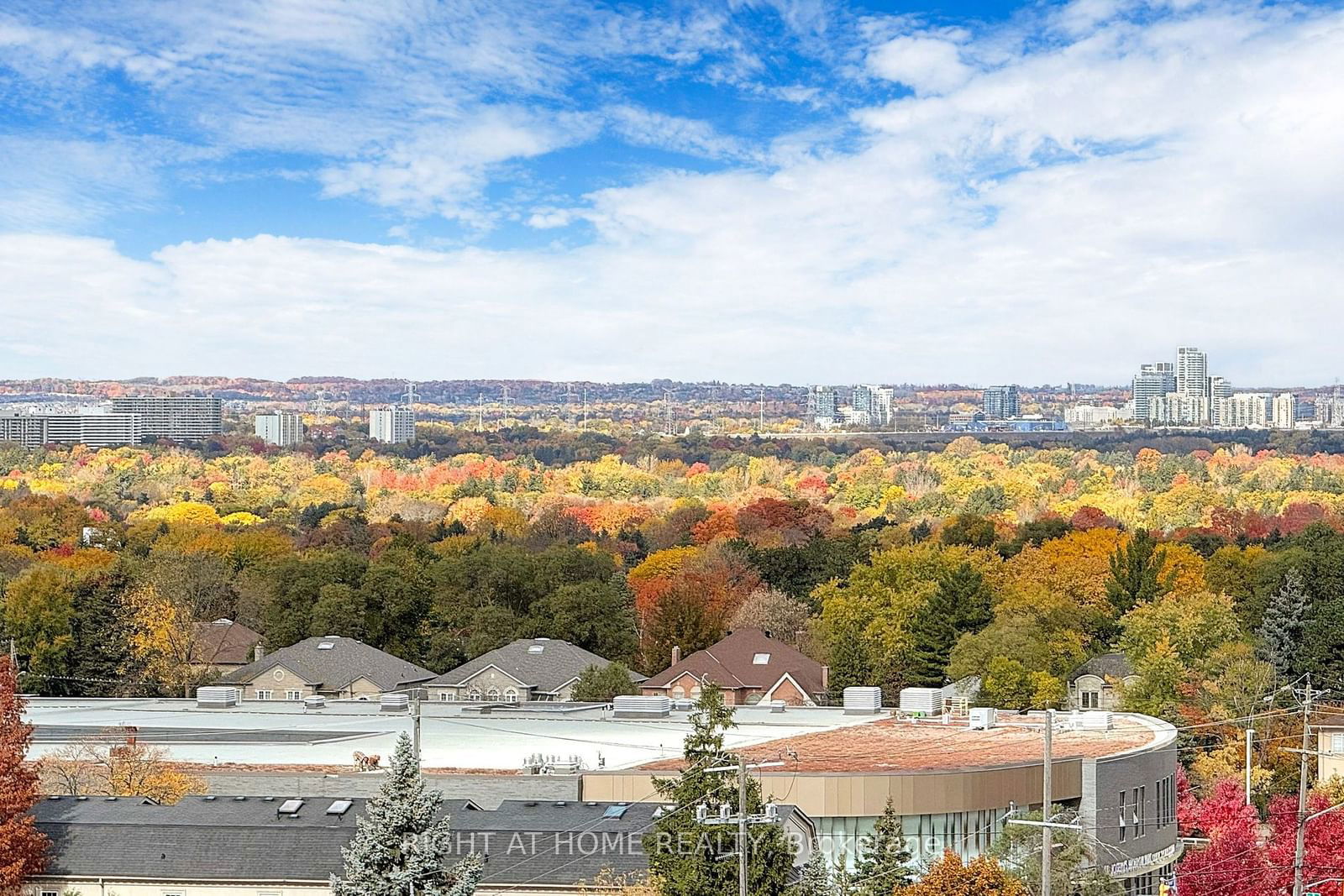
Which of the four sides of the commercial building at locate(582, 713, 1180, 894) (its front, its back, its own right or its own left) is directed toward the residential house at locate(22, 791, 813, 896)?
right

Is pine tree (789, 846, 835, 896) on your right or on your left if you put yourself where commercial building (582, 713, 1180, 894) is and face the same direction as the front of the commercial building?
on your right

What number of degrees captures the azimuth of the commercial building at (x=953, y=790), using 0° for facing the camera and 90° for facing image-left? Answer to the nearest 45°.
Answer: approximately 315°

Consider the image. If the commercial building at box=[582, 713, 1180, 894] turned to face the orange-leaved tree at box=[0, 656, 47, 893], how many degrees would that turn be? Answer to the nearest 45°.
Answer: approximately 90° to its right

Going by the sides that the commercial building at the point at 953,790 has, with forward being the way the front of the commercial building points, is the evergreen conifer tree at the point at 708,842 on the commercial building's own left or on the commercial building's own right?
on the commercial building's own right

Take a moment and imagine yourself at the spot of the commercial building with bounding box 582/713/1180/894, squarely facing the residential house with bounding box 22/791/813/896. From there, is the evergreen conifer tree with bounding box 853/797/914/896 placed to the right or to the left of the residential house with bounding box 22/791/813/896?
left
